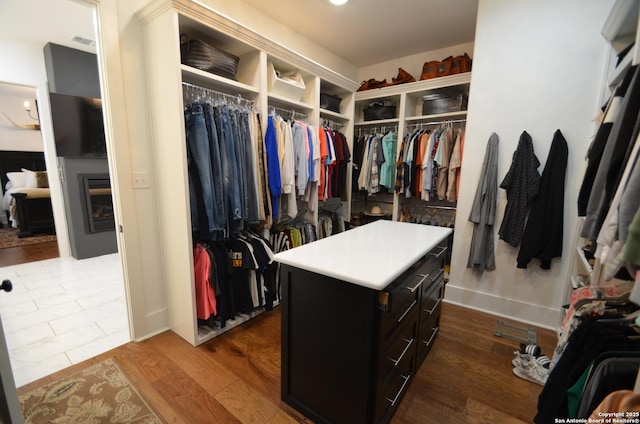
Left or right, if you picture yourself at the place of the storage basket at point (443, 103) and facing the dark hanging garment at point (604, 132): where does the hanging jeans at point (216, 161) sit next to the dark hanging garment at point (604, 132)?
right

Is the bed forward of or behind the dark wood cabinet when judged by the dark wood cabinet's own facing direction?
behind

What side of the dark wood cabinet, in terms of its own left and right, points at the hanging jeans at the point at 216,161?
back

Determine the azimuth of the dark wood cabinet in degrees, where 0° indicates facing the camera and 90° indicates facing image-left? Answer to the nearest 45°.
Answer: approximately 315°

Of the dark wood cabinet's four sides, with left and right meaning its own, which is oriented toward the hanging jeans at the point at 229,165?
back

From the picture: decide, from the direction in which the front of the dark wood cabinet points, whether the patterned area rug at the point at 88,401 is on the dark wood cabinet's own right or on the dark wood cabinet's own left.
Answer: on the dark wood cabinet's own right

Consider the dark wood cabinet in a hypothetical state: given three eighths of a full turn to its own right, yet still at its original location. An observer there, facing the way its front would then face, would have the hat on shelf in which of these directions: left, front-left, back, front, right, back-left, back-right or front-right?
right

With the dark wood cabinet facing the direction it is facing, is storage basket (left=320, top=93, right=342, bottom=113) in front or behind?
behind

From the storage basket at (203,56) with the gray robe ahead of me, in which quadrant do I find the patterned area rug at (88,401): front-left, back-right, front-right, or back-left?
back-right

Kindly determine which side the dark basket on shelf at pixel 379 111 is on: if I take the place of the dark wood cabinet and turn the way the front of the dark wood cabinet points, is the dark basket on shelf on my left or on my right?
on my left

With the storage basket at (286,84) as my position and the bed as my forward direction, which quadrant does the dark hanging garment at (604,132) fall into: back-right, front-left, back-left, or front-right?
back-left

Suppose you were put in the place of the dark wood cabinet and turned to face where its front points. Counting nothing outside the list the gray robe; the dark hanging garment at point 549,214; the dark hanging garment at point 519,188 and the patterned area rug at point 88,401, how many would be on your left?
3

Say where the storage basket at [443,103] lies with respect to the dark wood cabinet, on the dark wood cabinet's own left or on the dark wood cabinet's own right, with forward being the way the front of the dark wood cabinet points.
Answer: on the dark wood cabinet's own left

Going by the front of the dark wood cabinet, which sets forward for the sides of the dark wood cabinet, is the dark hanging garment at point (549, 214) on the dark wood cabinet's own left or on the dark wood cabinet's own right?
on the dark wood cabinet's own left
